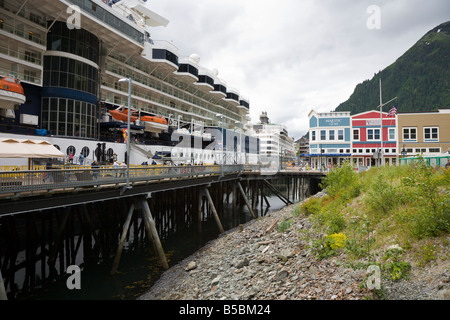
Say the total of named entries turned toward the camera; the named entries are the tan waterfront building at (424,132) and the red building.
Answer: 2

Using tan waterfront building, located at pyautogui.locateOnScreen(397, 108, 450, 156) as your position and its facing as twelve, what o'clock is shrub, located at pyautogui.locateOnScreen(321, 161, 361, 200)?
The shrub is roughly at 12 o'clock from the tan waterfront building.

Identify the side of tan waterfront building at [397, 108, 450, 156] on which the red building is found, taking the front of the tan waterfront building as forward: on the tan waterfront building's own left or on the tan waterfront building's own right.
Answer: on the tan waterfront building's own right

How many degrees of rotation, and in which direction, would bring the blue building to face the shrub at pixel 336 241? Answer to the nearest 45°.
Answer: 0° — it already faces it

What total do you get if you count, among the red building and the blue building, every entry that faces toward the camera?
2

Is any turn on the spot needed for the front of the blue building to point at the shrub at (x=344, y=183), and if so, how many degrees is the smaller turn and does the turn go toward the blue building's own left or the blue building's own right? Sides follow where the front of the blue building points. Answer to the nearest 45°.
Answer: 0° — it already faces it

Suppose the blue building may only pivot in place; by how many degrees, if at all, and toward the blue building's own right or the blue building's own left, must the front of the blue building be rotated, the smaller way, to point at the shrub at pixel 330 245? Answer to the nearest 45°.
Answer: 0° — it already faces it

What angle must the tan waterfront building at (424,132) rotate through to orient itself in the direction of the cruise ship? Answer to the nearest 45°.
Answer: approximately 45° to its right
